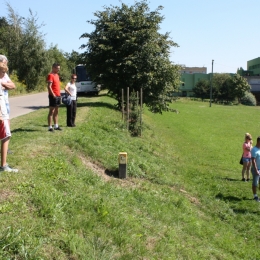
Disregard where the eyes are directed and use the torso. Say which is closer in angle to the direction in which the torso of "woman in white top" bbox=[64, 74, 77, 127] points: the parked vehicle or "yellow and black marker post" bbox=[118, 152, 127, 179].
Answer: the yellow and black marker post

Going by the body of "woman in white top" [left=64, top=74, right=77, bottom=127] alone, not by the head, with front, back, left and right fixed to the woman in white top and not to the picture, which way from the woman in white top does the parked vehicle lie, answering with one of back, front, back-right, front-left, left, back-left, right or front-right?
back-left

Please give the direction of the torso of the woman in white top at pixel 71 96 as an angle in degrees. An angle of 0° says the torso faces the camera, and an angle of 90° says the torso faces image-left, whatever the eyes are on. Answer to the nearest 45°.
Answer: approximately 315°

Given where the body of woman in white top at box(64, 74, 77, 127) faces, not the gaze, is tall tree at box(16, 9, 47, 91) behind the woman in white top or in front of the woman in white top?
behind
